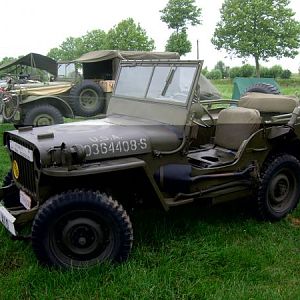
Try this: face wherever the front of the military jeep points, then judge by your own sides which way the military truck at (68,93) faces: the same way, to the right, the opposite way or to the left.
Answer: the same way

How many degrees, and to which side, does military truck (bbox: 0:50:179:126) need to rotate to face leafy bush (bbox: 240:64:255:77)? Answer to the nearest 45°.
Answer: approximately 180°

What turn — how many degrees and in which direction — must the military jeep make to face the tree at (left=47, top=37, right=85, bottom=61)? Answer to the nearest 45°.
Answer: approximately 135° to its right

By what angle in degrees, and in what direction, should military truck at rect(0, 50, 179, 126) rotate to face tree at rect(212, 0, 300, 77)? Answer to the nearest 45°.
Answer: approximately 180°

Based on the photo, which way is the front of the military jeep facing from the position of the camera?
facing the viewer and to the left of the viewer

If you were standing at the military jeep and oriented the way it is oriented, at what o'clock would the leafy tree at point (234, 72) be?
The leafy tree is roughly at 5 o'clock from the military jeep.

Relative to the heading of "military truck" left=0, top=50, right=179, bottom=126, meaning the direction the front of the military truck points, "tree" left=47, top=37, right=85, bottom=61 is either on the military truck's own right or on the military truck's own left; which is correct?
on the military truck's own right

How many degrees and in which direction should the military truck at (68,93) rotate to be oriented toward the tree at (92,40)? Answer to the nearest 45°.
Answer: approximately 135° to its right

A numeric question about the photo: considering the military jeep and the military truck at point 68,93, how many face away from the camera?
0

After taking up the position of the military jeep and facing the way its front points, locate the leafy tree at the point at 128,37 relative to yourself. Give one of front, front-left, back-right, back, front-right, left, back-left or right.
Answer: back-right

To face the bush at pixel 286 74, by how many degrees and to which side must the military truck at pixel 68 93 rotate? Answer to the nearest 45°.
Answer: approximately 180°

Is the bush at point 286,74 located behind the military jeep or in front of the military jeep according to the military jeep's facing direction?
behind

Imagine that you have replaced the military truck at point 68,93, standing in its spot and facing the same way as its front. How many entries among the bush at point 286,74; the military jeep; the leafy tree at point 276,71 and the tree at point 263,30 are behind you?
3
